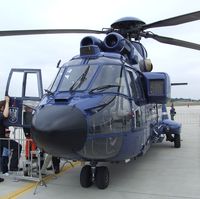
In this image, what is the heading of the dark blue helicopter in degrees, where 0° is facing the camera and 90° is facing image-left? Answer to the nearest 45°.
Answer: approximately 45°
